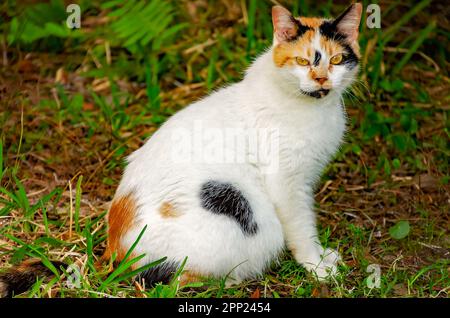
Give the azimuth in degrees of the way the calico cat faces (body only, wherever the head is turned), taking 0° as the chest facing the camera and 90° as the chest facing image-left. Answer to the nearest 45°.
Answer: approximately 270°

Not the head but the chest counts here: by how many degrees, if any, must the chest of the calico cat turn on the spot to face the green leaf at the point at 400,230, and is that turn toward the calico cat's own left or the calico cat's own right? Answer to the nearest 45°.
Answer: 0° — it already faces it
